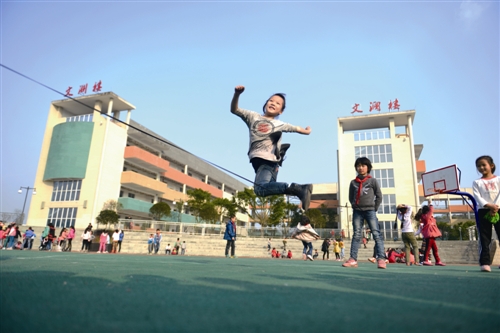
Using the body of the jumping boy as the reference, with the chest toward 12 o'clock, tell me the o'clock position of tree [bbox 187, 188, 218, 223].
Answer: The tree is roughly at 4 o'clock from the jumping boy.

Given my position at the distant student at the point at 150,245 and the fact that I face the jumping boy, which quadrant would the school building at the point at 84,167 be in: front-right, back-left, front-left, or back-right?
back-right

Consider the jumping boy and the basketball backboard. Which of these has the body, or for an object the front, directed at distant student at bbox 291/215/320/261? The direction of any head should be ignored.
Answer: the basketball backboard

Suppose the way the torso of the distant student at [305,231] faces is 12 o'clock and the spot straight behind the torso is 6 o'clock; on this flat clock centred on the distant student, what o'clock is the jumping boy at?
The jumping boy is roughly at 12 o'clock from the distant student.

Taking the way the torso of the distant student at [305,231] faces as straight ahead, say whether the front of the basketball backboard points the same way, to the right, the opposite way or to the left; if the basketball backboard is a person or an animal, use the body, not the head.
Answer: to the right

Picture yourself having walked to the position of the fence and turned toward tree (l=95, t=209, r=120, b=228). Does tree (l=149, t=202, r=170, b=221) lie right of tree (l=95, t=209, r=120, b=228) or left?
right

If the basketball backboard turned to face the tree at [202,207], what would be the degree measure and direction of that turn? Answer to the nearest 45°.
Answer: approximately 90° to its right

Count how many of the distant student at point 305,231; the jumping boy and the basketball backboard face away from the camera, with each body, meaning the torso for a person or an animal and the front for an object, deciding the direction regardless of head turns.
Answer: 1

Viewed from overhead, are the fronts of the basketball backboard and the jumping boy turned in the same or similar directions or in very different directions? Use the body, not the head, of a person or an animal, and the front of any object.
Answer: same or similar directions

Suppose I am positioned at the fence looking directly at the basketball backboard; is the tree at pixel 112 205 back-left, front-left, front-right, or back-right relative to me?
back-right
